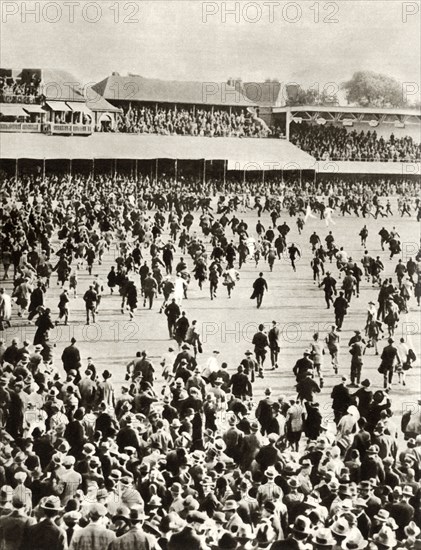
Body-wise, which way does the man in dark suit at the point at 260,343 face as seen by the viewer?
away from the camera

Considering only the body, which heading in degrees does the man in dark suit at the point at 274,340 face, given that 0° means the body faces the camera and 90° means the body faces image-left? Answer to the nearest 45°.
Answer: approximately 180°

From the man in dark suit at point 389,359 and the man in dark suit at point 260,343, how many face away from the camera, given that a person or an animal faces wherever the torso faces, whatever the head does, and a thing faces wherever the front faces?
2

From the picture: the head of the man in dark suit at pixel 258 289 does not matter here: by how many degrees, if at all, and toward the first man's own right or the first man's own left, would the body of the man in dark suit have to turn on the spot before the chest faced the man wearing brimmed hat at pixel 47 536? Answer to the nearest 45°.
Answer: approximately 180°

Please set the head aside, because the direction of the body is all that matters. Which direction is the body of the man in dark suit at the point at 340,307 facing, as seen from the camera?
away from the camera

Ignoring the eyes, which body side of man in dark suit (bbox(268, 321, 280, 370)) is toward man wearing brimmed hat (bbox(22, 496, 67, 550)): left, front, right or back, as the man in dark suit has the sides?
back

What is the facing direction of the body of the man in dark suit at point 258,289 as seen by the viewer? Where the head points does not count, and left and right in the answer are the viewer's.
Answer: facing away from the viewer
